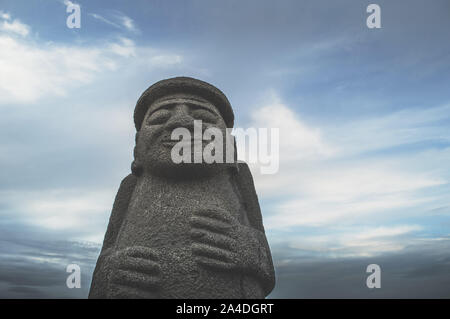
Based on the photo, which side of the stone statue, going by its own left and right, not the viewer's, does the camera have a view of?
front
